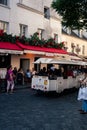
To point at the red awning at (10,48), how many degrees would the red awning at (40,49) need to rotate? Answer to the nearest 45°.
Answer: approximately 90° to its right

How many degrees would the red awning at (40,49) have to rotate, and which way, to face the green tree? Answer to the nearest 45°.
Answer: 0° — it already faces it

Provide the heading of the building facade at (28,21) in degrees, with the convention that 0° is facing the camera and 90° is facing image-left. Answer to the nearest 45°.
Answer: approximately 315°

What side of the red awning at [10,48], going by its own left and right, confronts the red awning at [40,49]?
left

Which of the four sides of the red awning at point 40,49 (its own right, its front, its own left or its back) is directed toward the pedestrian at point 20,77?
right

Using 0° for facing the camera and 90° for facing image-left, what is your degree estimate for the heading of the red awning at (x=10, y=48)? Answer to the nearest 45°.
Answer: approximately 315°
